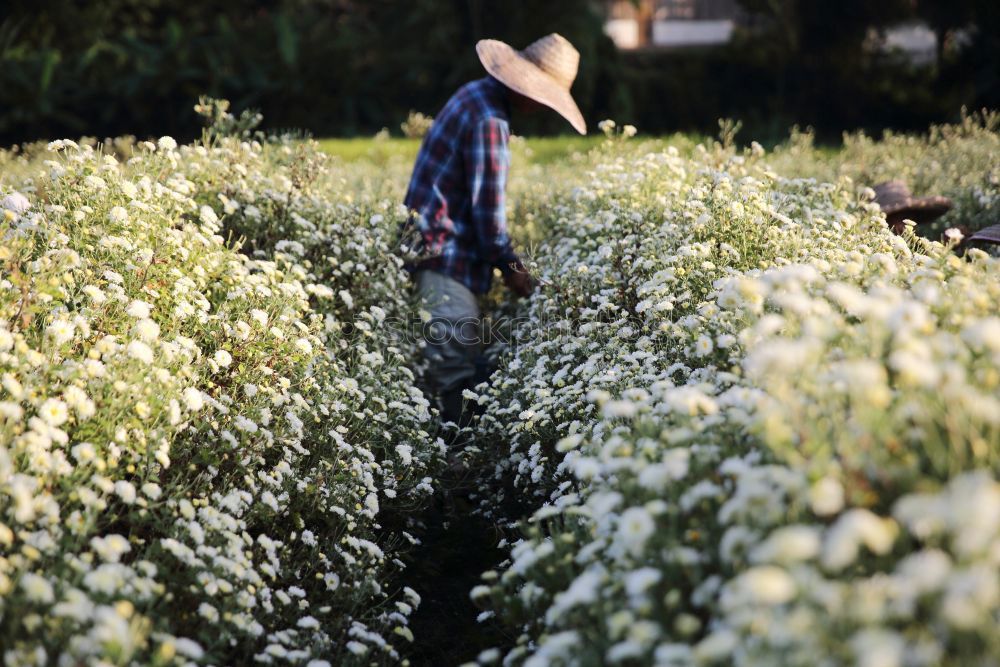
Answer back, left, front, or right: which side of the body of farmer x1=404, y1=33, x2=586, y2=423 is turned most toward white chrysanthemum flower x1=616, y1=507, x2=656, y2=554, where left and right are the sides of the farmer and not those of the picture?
right

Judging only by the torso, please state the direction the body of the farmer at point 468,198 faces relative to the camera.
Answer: to the viewer's right

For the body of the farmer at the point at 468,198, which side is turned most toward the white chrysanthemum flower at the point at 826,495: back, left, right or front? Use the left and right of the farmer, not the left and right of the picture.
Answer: right

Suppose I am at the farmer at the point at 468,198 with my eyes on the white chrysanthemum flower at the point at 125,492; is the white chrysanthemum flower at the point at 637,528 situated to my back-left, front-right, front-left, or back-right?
front-left

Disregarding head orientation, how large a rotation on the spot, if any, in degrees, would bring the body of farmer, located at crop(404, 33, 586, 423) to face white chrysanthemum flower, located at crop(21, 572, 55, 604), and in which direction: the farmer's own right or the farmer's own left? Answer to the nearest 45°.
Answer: approximately 90° to the farmer's own right

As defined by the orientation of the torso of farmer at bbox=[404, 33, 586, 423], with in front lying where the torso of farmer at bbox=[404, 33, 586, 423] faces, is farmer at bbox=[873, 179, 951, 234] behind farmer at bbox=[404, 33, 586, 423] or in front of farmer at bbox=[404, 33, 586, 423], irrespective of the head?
in front

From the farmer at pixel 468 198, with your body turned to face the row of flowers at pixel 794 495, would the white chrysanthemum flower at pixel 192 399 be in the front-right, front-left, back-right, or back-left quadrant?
front-right

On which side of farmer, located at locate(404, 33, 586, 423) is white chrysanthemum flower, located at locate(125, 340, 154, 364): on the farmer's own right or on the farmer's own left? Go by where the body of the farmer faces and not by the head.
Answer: on the farmer's own right

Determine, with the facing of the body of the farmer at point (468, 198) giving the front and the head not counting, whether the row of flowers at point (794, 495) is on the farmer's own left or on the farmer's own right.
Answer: on the farmer's own right

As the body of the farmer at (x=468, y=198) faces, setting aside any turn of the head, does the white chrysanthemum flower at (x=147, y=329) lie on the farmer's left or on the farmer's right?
on the farmer's right

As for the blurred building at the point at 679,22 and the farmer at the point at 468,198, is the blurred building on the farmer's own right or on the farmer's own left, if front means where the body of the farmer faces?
on the farmer's own left
